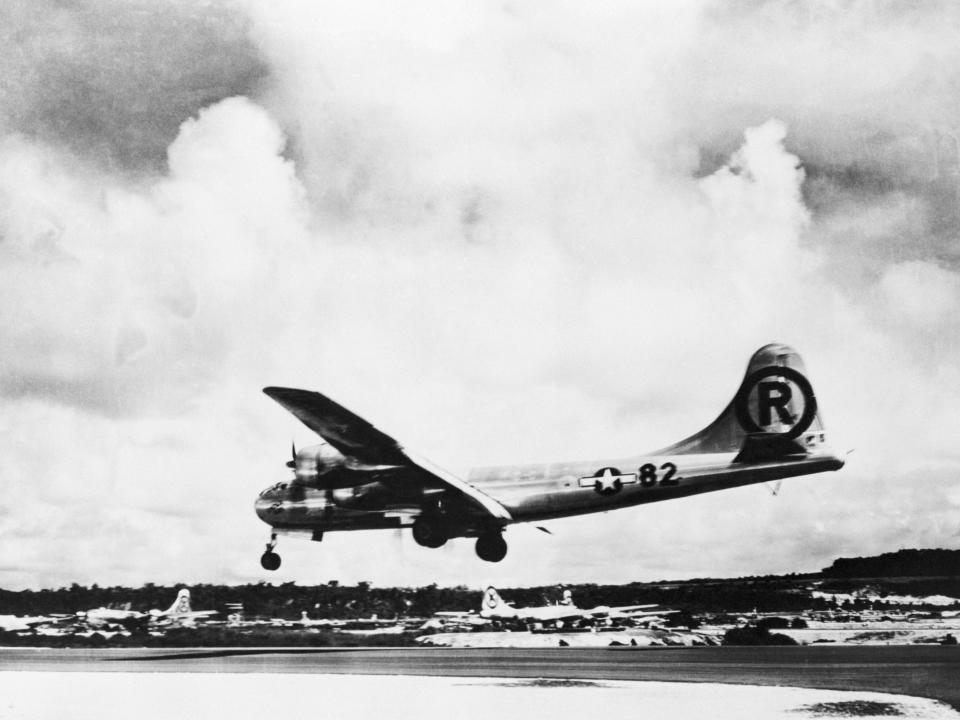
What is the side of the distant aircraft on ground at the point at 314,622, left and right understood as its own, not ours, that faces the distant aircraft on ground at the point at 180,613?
back

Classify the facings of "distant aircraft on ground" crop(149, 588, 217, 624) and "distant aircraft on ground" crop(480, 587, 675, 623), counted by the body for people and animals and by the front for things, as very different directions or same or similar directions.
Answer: very different directions

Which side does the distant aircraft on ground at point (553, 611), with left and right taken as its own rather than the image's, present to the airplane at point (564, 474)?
right

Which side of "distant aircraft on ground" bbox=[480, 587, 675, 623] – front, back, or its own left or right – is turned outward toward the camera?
right

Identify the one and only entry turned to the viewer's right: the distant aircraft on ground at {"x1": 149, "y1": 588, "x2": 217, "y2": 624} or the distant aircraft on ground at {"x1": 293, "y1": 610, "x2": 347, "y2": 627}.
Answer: the distant aircraft on ground at {"x1": 293, "y1": 610, "x2": 347, "y2": 627}

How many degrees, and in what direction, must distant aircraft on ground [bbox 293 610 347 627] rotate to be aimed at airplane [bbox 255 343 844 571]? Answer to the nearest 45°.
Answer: approximately 45° to its right

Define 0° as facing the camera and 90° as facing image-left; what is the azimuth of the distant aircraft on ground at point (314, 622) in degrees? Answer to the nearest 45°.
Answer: approximately 270°

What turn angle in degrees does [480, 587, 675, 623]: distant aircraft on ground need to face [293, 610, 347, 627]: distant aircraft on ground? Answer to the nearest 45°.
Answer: approximately 180°
